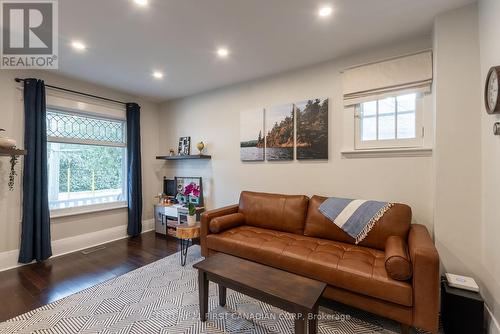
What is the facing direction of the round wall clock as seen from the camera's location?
facing to the left of the viewer

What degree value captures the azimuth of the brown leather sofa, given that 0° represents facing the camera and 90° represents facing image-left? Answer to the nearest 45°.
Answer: approximately 45°

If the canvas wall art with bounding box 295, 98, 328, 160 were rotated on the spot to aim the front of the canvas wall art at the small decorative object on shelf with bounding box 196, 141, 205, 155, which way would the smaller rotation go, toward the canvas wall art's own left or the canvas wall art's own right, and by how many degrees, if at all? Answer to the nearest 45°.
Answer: approximately 45° to the canvas wall art's own right

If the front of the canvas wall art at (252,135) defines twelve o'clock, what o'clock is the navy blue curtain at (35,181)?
The navy blue curtain is roughly at 1 o'clock from the canvas wall art.

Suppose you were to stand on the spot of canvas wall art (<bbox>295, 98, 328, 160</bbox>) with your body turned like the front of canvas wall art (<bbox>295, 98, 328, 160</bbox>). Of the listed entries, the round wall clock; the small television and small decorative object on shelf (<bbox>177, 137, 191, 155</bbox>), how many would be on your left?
1

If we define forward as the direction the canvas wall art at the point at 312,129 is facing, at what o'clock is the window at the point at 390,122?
The window is roughly at 8 o'clock from the canvas wall art.

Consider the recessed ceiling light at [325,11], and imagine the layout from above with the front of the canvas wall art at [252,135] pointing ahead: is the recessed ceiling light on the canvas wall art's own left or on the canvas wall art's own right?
on the canvas wall art's own left

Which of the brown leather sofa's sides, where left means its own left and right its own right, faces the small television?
right

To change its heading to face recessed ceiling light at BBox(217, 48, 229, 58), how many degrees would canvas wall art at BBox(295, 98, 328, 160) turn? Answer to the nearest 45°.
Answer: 0° — it already faces it

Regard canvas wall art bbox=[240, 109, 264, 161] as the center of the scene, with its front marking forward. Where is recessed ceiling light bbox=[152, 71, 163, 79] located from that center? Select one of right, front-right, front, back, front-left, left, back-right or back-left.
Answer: front-right

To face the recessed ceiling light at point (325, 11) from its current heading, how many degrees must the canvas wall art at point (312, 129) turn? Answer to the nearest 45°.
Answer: approximately 45° to its left

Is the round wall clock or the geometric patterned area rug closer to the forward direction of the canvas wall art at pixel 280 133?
the geometric patterned area rug

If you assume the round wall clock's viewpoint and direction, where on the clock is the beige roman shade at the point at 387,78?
The beige roman shade is roughly at 1 o'clock from the round wall clock.

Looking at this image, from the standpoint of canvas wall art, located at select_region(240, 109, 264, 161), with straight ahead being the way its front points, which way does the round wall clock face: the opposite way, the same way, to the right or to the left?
to the right
